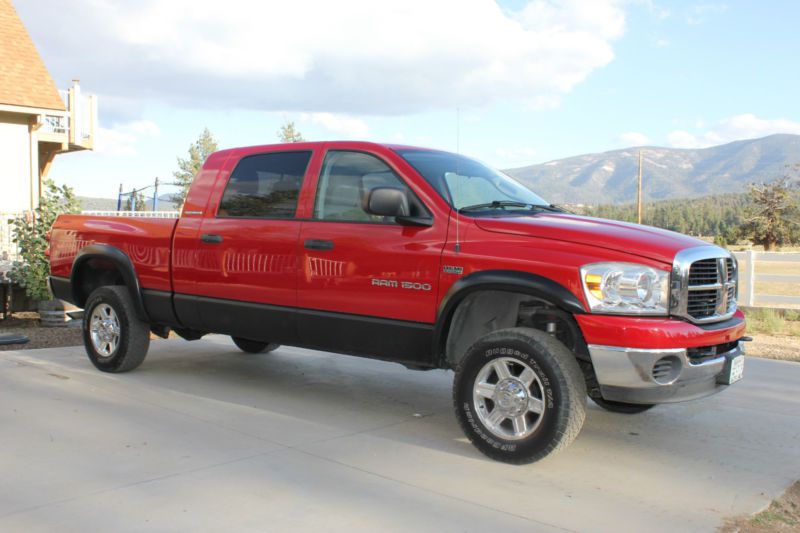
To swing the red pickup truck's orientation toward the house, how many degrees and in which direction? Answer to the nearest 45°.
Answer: approximately 180°

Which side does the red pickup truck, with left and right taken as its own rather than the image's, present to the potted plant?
back

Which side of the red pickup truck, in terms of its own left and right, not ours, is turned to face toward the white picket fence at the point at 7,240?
back

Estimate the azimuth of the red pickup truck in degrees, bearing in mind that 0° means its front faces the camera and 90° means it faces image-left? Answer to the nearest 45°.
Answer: approximately 315°
